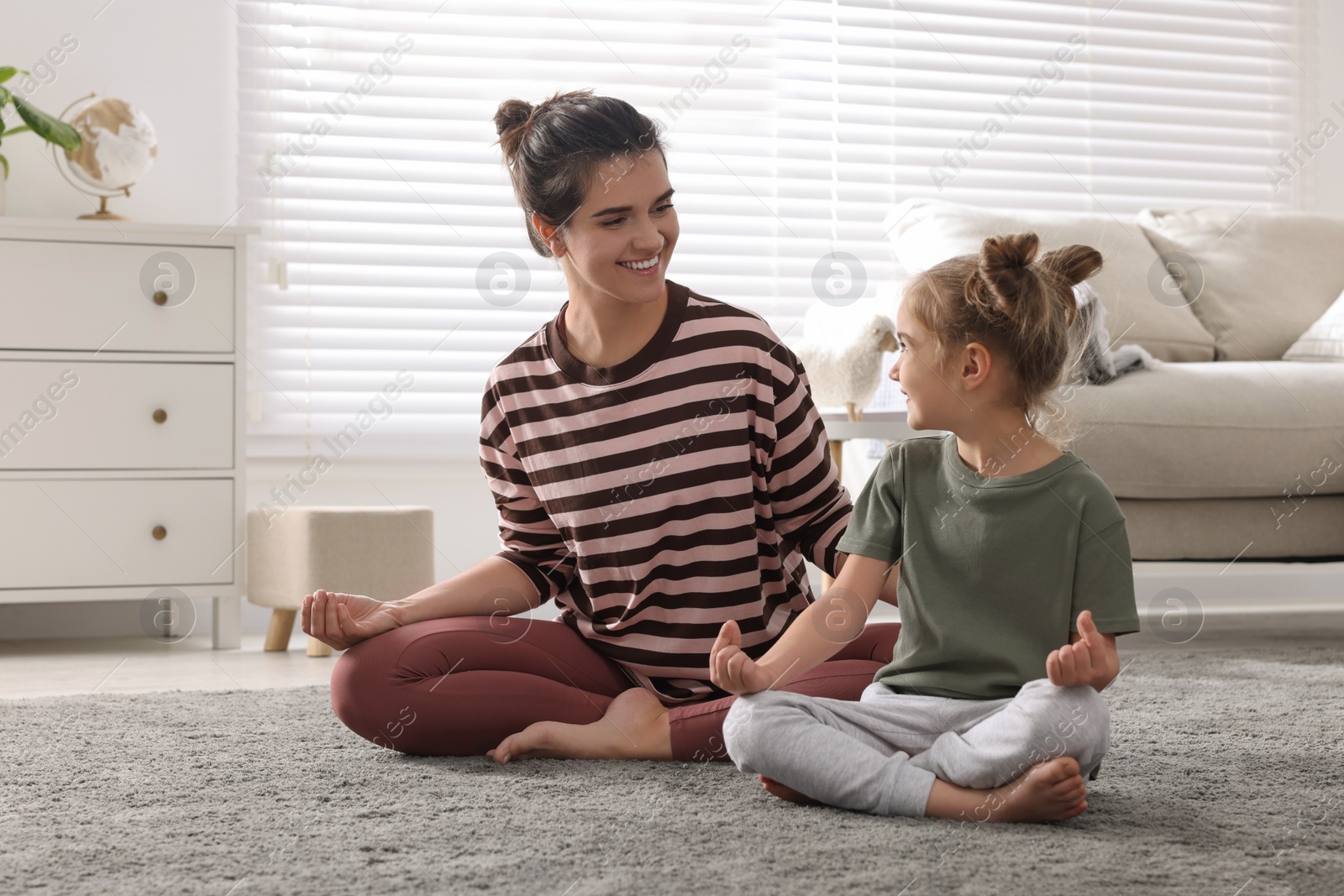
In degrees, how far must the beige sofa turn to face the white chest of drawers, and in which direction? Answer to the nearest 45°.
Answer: approximately 90° to its right

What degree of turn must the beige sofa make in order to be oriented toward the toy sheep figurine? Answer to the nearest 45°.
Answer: approximately 90° to its right

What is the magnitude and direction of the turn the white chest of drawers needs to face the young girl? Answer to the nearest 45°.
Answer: approximately 45° to its left

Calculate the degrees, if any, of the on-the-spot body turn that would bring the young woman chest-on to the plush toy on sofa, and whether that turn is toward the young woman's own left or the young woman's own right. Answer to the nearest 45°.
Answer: approximately 135° to the young woman's own left

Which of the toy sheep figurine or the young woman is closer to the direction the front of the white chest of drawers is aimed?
the young woman

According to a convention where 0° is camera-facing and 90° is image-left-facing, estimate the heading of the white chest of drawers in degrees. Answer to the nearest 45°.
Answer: approximately 0°

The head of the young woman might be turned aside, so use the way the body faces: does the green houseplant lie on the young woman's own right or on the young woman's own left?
on the young woman's own right

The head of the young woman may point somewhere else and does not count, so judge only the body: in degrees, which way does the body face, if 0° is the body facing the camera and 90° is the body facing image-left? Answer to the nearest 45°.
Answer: approximately 0°
